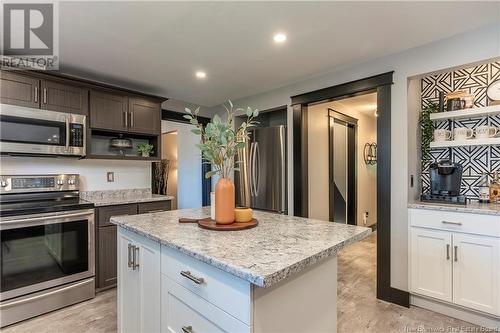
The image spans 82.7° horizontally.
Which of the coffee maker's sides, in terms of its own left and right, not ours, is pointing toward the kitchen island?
front

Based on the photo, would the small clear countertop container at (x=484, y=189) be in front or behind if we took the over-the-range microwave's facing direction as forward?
in front

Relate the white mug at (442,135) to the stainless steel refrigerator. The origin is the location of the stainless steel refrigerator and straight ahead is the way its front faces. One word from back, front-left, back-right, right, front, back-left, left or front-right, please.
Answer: left

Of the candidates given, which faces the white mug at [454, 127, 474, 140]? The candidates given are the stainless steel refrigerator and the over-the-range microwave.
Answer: the over-the-range microwave

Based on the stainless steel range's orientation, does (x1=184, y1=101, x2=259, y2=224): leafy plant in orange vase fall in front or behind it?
in front

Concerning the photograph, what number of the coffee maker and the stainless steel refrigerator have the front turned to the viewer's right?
0

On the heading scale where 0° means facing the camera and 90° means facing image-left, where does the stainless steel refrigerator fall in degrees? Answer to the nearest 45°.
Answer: approximately 45°

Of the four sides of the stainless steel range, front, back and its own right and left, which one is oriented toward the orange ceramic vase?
front

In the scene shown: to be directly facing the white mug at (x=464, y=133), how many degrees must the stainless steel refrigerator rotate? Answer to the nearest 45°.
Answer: approximately 90° to its left

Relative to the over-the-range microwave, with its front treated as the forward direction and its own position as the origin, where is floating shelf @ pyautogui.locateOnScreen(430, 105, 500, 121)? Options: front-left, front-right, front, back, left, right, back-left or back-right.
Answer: front

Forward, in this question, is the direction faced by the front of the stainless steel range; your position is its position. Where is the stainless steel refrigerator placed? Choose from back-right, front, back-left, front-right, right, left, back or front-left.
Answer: front-left

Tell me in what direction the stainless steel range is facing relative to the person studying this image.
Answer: facing the viewer and to the right of the viewer

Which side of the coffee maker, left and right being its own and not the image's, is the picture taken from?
front

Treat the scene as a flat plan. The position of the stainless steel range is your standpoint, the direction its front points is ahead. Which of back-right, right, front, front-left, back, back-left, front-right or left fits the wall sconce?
front-left

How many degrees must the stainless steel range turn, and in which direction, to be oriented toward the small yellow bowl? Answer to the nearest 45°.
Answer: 0° — it already faces it
